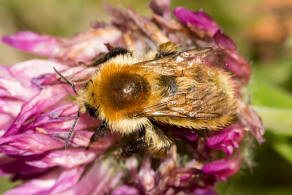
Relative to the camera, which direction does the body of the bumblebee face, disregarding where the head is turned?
to the viewer's left

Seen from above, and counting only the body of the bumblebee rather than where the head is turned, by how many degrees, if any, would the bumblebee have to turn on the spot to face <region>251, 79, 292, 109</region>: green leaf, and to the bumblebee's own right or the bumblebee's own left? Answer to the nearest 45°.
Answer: approximately 135° to the bumblebee's own right
